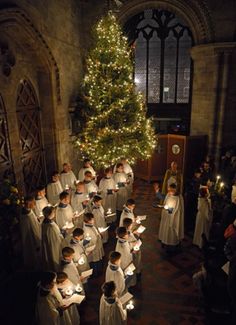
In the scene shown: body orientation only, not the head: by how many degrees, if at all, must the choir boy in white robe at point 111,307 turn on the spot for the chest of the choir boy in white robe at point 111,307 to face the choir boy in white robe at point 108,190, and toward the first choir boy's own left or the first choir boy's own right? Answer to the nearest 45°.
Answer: approximately 45° to the first choir boy's own left

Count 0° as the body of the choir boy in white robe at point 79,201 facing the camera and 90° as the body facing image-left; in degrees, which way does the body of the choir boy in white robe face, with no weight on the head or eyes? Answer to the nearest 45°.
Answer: approximately 315°

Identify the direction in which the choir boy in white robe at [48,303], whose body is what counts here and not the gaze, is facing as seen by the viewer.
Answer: to the viewer's right

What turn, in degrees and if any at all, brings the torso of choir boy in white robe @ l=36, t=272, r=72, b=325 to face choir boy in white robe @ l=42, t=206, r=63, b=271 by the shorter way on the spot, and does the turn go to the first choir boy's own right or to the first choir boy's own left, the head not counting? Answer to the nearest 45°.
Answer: approximately 90° to the first choir boy's own left

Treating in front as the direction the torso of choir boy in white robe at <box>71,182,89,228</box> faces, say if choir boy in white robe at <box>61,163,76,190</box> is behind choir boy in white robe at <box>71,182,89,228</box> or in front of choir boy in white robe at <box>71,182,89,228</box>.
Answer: behind

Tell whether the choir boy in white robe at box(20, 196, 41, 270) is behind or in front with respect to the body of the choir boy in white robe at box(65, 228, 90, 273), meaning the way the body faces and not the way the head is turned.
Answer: behind

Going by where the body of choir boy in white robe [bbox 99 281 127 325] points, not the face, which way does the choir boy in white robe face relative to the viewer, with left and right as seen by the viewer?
facing away from the viewer and to the right of the viewer

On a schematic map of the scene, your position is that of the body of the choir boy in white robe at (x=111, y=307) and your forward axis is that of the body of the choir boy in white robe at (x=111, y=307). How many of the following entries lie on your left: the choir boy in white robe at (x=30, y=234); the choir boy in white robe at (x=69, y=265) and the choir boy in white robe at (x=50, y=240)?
3

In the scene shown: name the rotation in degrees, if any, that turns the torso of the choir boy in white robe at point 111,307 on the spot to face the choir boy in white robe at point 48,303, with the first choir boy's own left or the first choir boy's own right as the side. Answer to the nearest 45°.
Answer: approximately 135° to the first choir boy's own left

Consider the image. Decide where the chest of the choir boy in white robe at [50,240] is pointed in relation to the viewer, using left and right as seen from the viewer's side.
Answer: facing to the right of the viewer

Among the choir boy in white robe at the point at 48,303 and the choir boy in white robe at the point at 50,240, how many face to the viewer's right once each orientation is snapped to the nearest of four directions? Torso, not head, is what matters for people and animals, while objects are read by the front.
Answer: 2

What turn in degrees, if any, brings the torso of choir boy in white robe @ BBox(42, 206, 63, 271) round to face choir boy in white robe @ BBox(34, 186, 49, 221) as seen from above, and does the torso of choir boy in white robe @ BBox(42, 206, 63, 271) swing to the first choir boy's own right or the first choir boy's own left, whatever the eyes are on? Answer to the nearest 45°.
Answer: approximately 90° to the first choir boy's own left
